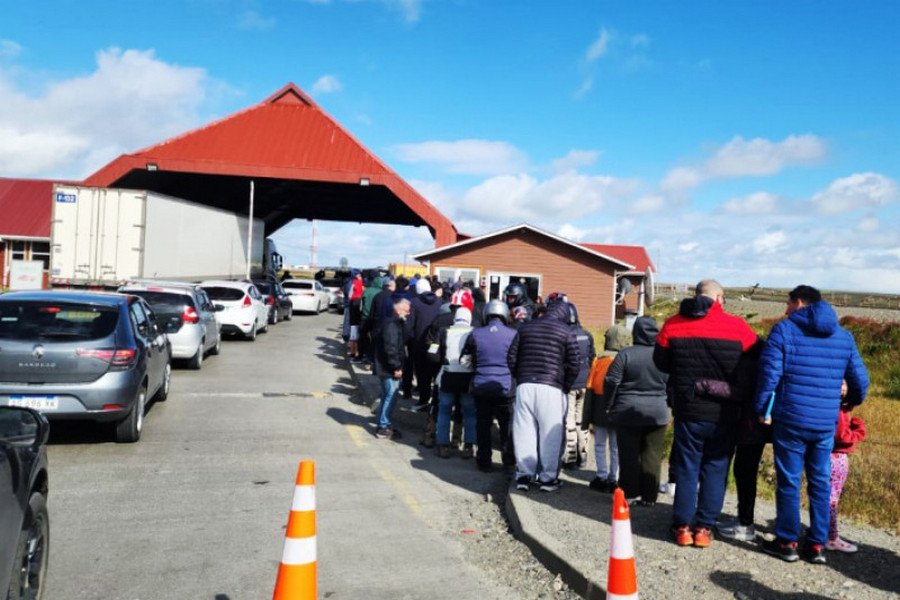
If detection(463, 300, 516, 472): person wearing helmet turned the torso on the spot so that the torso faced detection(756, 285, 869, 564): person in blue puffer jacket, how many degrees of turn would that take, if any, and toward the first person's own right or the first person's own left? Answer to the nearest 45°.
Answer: approximately 135° to the first person's own right

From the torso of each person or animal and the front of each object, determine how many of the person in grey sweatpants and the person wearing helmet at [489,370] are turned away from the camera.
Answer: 2

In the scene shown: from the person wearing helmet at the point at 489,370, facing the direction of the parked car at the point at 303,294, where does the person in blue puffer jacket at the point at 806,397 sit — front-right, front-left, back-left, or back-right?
back-right

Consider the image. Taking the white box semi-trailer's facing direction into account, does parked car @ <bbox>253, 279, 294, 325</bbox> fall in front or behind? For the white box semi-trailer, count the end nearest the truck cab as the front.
in front

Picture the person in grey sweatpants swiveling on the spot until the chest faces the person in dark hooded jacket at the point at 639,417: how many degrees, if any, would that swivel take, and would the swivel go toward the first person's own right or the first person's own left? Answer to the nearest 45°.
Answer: approximately 135° to the first person's own right

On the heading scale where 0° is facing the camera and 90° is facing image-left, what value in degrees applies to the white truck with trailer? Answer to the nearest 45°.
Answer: approximately 225°

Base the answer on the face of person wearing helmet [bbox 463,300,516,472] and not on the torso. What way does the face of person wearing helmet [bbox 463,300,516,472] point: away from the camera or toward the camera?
away from the camera

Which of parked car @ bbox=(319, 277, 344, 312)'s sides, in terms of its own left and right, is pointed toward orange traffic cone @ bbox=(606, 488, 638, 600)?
back

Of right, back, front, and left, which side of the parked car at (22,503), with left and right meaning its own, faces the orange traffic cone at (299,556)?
right

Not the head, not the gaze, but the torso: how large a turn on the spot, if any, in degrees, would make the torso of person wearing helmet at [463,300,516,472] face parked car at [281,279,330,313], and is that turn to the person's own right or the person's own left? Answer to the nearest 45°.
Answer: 0° — they already face it

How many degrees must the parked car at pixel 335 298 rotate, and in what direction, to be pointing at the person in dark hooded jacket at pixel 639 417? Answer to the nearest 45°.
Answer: approximately 180°

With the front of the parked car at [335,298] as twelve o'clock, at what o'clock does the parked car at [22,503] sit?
the parked car at [22,503] is roughly at 6 o'clock from the parked car at [335,298].

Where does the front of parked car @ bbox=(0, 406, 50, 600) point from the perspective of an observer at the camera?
facing away from the viewer and to the right of the viewer

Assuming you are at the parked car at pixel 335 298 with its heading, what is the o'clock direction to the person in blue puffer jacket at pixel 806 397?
The person in blue puffer jacket is roughly at 6 o'clock from the parked car.

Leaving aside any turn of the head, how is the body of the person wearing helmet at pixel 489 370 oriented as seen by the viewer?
away from the camera

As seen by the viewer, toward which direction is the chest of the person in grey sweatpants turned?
away from the camera

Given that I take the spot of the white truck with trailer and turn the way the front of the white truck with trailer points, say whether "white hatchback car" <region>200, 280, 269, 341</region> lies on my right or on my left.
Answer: on my right

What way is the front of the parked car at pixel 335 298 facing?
away from the camera

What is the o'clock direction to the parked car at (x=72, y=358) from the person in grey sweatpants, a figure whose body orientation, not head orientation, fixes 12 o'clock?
The parked car is roughly at 9 o'clock from the person in grey sweatpants.
